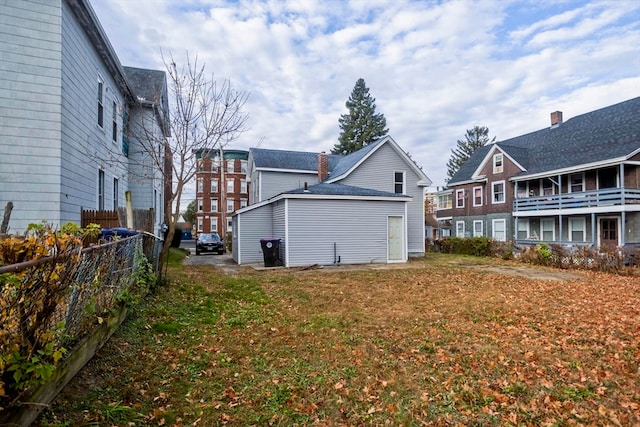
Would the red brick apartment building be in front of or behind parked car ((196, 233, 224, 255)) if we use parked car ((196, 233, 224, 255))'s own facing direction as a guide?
behind

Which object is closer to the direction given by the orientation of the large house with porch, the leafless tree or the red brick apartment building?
the leafless tree

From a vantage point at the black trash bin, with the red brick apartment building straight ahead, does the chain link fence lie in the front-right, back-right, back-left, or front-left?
back-left

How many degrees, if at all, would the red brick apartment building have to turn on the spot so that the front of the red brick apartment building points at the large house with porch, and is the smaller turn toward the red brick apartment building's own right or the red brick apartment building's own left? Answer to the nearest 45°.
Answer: approximately 45° to the red brick apartment building's own left

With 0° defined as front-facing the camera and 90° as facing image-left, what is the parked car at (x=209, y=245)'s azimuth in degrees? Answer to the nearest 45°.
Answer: approximately 0°

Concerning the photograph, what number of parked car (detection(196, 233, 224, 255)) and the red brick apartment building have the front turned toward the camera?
2
